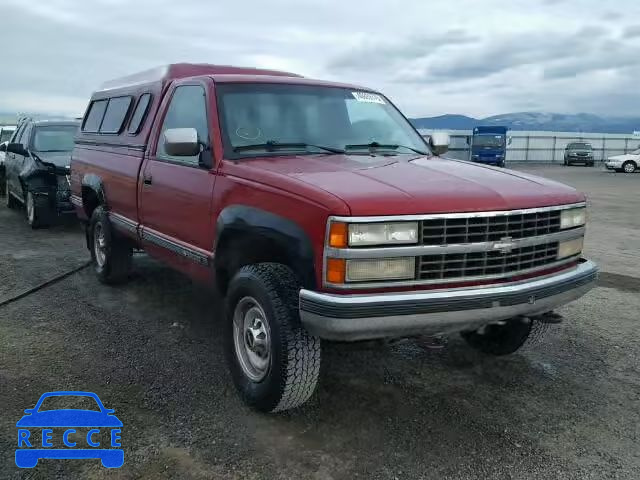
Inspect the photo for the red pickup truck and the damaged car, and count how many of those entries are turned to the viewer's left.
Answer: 0

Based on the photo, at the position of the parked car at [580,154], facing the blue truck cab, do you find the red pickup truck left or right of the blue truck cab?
left

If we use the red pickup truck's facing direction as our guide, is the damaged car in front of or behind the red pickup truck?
behind

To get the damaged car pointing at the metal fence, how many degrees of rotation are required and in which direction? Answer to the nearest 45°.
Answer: approximately 90° to its left

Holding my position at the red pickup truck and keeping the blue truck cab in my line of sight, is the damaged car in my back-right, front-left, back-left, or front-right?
front-left

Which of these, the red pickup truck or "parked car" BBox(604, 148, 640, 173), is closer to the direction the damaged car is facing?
the red pickup truck

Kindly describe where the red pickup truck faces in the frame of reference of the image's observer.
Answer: facing the viewer and to the right of the viewer

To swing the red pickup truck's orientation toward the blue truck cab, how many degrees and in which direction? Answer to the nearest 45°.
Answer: approximately 135° to its left

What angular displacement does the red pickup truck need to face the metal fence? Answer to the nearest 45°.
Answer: approximately 135° to its left
